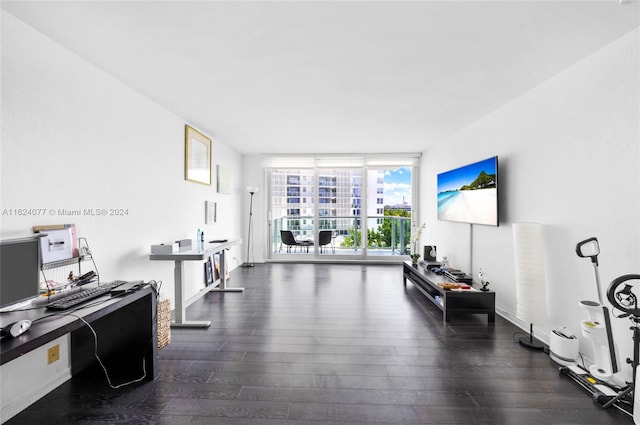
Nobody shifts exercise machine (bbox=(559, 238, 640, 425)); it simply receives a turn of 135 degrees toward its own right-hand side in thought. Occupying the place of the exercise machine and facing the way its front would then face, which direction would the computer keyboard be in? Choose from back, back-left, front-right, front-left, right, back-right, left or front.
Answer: back-left

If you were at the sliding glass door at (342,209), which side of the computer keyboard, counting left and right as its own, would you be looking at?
left

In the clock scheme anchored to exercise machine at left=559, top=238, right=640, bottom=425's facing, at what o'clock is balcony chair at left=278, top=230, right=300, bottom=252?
The balcony chair is roughly at 2 o'clock from the exercise machine.

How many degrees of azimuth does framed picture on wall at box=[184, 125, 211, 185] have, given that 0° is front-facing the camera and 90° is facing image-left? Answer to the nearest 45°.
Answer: approximately 315°

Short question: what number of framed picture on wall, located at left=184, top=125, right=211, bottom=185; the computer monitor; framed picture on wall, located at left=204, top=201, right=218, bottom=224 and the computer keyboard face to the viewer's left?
0

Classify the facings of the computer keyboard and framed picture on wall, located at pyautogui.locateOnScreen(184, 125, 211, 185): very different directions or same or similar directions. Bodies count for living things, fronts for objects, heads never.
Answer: same or similar directions

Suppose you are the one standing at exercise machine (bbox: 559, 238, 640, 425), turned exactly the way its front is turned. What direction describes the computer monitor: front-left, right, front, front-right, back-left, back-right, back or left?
front

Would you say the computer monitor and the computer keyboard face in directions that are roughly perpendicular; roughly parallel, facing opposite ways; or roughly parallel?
roughly parallel

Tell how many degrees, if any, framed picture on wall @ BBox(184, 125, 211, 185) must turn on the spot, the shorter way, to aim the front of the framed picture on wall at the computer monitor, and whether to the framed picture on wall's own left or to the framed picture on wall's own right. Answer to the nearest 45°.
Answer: approximately 45° to the framed picture on wall's own right

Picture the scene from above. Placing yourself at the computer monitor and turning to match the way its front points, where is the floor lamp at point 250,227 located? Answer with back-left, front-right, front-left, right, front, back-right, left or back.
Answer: left

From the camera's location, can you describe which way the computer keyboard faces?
facing the viewer and to the right of the viewer

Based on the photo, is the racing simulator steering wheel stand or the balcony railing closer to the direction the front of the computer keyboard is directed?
the racing simulator steering wheel stand

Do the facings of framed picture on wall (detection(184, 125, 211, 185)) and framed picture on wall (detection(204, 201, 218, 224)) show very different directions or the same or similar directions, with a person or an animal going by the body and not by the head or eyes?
same or similar directions
